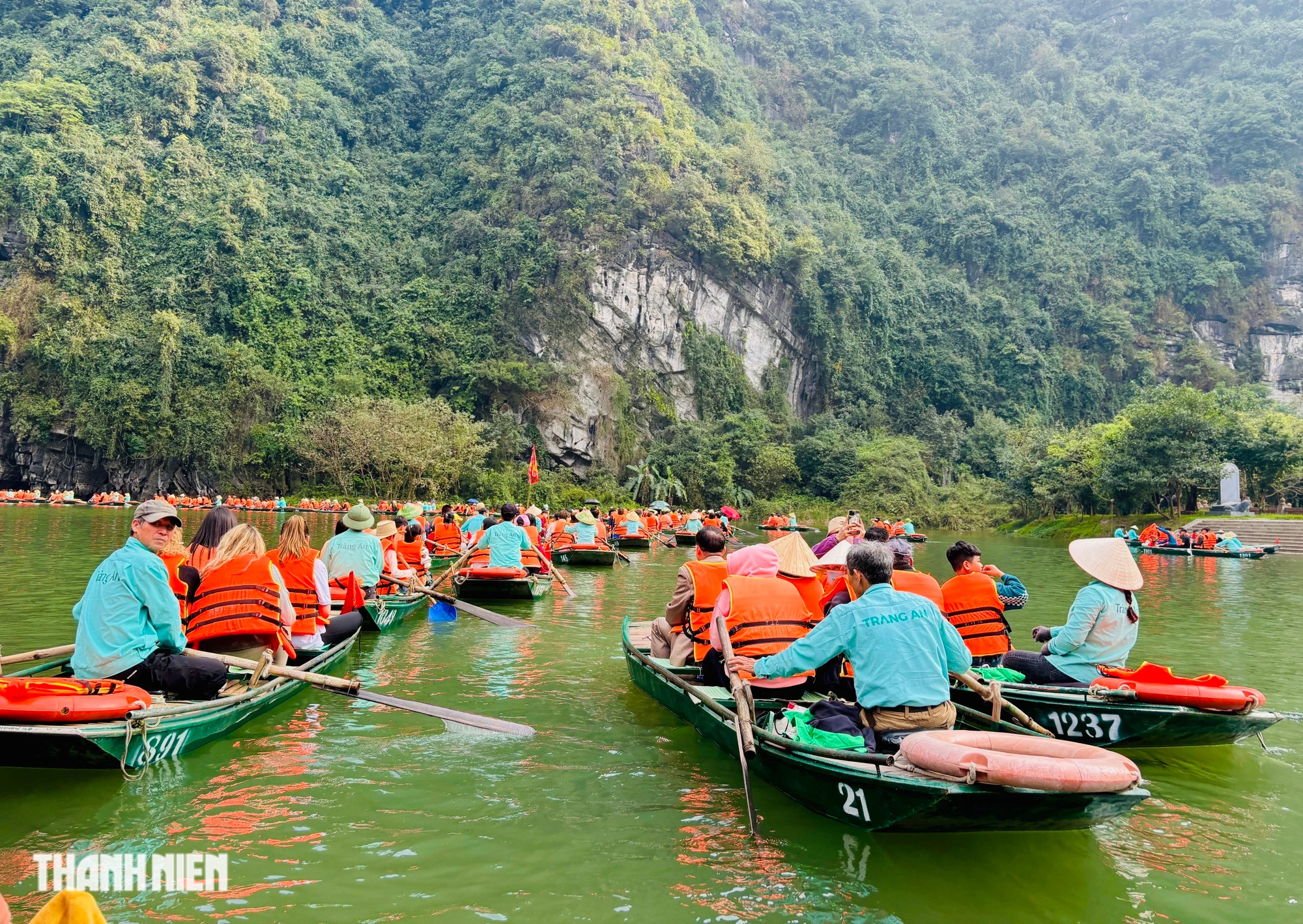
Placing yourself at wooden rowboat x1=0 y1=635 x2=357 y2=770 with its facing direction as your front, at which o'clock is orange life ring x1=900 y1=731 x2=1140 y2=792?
The orange life ring is roughly at 3 o'clock from the wooden rowboat.

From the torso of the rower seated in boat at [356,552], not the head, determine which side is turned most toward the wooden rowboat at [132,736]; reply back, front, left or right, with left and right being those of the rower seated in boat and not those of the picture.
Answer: back

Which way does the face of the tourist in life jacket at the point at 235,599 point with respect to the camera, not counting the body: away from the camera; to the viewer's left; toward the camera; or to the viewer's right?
away from the camera

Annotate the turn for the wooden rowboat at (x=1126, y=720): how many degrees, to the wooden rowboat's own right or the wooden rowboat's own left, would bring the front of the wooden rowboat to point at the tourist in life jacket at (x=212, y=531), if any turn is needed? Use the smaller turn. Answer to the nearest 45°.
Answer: approximately 45° to the wooden rowboat's own left

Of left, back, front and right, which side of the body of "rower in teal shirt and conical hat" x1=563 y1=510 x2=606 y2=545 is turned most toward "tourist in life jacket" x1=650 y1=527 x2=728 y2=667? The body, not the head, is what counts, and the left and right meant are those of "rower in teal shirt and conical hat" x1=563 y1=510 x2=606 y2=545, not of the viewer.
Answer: back

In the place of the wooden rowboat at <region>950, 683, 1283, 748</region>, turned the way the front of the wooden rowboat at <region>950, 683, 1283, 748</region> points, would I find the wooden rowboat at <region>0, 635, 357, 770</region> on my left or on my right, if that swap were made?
on my left

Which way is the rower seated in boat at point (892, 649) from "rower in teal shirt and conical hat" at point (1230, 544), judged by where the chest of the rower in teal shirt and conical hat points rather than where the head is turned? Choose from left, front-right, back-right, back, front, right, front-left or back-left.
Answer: left

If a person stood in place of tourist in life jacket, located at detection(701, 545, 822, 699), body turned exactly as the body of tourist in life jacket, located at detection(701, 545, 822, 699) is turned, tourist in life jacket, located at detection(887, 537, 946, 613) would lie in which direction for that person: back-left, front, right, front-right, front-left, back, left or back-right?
front-right

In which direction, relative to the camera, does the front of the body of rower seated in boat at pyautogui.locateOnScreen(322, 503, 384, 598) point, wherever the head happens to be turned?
away from the camera

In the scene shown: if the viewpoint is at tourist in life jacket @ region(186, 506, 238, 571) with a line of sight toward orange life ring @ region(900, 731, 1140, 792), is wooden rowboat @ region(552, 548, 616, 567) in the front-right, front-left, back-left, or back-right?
back-left

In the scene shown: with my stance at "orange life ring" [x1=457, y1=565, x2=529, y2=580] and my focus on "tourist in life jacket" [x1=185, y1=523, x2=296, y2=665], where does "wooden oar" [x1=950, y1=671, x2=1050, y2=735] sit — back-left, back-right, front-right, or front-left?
front-left

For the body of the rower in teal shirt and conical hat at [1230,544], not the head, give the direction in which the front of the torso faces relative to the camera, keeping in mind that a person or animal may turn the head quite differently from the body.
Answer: to the viewer's left
